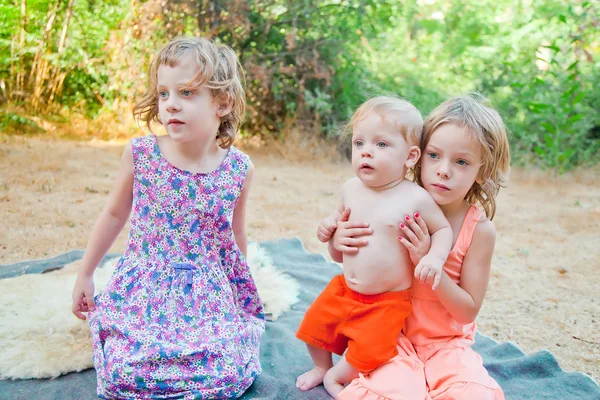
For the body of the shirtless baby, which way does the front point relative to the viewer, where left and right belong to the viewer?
facing the viewer and to the left of the viewer

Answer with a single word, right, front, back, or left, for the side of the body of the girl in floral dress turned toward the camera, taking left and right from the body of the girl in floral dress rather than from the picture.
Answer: front

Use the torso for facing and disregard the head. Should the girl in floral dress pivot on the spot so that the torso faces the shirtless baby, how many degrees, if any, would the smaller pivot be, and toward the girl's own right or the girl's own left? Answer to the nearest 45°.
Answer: approximately 45° to the girl's own left

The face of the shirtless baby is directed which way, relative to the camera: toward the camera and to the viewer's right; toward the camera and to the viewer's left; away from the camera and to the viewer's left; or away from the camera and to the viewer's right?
toward the camera and to the viewer's left

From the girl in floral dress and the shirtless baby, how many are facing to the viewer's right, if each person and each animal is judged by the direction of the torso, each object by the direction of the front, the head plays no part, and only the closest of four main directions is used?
0
